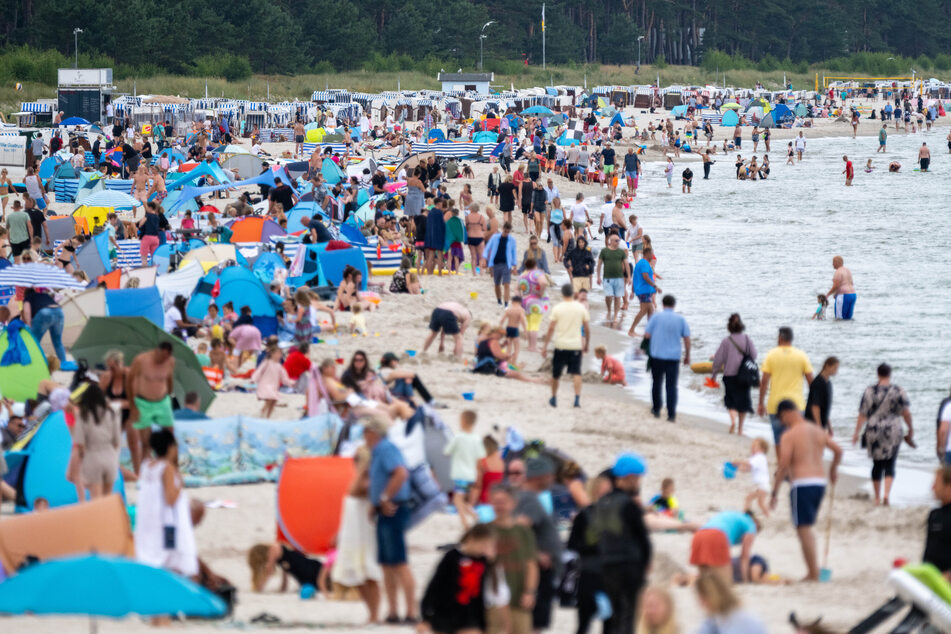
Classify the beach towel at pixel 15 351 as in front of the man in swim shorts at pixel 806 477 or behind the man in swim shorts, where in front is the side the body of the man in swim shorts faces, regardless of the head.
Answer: in front

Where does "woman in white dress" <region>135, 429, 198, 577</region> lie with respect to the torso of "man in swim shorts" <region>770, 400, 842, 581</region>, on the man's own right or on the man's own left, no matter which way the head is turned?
on the man's own left

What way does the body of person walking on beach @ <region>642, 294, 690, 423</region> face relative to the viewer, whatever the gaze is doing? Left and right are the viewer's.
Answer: facing away from the viewer

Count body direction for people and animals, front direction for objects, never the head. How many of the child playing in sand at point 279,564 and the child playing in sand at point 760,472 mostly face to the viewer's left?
2

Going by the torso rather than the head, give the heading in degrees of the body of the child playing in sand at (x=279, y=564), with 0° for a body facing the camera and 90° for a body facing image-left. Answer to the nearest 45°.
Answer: approximately 90°

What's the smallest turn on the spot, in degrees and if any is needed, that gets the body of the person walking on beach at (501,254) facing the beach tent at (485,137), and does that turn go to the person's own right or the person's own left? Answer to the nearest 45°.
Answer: approximately 180°

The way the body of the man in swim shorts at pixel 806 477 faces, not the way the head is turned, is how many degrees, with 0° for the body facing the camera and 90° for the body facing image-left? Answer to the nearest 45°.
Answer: approximately 135°

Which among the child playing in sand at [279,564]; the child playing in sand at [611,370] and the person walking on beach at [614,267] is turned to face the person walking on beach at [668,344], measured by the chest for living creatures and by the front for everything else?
the person walking on beach at [614,267]
